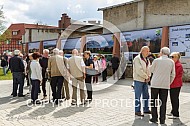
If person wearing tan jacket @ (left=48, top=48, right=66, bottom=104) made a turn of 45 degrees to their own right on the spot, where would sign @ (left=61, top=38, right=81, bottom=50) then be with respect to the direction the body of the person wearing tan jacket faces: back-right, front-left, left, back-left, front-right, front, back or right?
front-left

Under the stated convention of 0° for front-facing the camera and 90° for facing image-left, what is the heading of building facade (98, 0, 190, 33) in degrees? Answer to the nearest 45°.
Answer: approximately 45°

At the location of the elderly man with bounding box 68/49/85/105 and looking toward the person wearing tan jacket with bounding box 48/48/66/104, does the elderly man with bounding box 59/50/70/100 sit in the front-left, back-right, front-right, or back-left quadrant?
front-right

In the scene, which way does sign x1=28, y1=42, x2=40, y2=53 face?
toward the camera

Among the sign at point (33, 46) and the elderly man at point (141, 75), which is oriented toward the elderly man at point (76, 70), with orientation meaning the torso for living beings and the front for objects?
the sign

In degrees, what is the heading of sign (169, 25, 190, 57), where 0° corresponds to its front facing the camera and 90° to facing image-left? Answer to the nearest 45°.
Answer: approximately 45°

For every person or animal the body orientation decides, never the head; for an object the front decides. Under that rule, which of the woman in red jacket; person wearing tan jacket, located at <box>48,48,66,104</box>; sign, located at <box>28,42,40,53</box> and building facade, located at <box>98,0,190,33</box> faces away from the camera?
the person wearing tan jacket

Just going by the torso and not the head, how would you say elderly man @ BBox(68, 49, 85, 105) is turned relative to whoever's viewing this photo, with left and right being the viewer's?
facing away from the viewer

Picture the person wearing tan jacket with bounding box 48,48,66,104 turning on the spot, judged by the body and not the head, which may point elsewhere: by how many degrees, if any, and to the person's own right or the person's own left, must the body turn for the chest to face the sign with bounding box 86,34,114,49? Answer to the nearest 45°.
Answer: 0° — they already face it

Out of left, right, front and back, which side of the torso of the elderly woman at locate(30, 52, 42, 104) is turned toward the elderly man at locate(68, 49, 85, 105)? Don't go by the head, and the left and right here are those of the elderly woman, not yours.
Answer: right

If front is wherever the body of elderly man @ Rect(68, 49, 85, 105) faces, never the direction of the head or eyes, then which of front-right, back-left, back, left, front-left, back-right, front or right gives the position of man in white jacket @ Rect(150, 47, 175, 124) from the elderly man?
back-right
